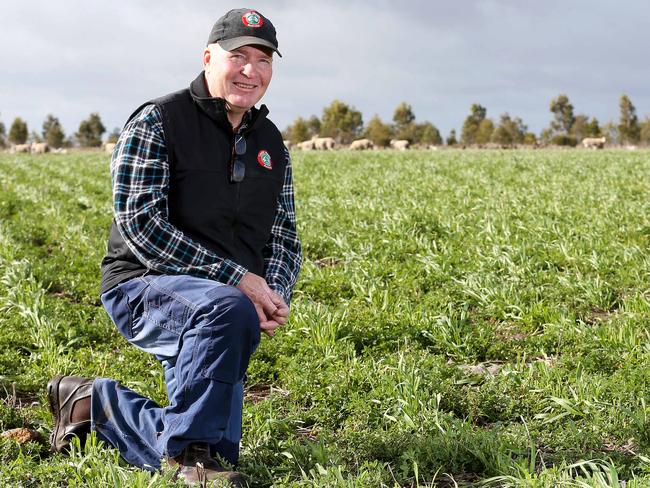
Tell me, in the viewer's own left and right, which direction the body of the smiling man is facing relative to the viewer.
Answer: facing the viewer and to the right of the viewer
